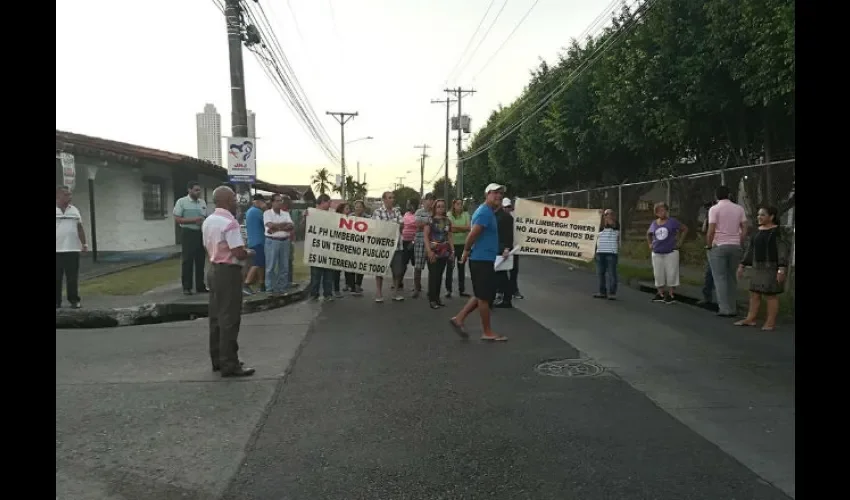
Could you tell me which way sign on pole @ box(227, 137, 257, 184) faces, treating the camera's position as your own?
facing the viewer

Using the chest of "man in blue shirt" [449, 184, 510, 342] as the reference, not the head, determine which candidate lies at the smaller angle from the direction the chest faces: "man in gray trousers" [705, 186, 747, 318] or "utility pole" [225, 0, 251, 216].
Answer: the man in gray trousers

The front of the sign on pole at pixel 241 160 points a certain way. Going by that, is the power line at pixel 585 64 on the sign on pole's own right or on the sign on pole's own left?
on the sign on pole's own left

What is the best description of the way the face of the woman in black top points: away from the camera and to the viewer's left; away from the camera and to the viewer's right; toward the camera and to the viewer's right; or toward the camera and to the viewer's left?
toward the camera and to the viewer's left

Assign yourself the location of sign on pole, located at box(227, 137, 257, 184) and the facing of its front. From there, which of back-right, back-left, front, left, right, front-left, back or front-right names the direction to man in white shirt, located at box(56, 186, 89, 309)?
front-right

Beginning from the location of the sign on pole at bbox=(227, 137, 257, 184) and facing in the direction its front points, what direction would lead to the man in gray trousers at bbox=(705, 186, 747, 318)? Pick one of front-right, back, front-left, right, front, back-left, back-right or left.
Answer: front-left

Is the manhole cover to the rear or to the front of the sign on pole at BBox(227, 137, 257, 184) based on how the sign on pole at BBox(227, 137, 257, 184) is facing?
to the front

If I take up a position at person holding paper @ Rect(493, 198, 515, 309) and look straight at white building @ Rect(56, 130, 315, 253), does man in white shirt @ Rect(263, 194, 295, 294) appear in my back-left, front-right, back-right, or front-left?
front-left

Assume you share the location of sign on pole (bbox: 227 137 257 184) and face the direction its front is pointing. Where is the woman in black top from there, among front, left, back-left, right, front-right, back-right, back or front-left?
front-left

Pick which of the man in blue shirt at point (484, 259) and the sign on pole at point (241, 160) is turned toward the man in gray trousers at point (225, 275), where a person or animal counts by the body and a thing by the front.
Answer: the sign on pole
